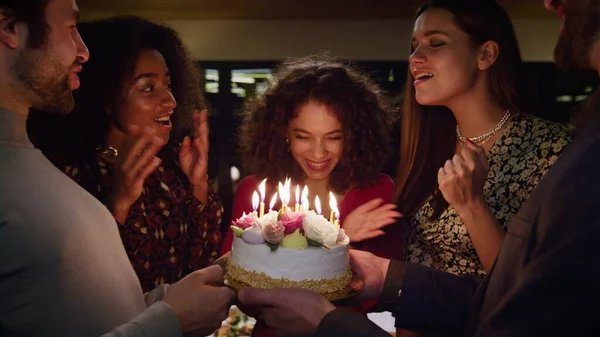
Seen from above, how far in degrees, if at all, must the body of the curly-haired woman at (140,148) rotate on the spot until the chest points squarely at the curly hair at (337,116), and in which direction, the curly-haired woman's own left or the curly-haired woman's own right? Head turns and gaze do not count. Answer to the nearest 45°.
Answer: approximately 45° to the curly-haired woman's own left

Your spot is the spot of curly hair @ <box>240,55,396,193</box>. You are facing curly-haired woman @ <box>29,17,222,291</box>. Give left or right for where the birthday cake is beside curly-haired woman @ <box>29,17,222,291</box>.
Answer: left

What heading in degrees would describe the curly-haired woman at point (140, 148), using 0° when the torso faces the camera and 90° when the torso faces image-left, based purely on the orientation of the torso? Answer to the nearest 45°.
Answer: approximately 315°

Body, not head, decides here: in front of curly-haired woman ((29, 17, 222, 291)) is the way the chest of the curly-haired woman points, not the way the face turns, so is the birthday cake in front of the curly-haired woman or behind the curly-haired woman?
in front

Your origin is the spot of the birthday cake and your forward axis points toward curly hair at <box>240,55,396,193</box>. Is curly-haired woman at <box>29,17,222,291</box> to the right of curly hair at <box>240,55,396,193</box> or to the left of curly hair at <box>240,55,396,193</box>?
left

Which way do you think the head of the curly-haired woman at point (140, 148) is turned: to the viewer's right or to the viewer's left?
to the viewer's right
